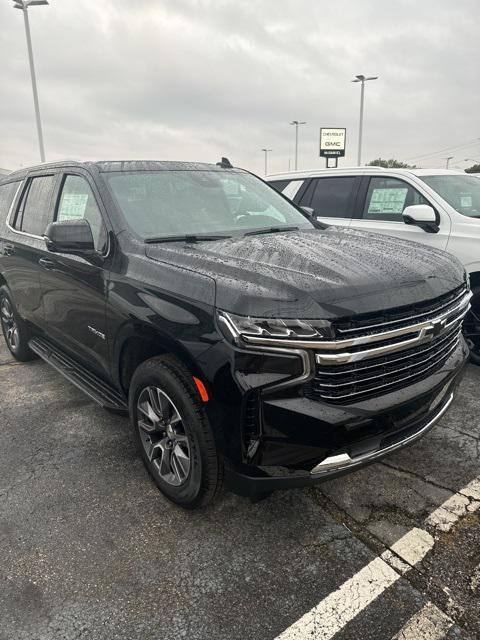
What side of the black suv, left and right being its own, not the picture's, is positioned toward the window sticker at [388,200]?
left

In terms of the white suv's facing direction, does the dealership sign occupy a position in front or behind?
behind

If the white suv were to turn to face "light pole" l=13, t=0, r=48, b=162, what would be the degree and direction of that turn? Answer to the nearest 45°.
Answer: approximately 180°

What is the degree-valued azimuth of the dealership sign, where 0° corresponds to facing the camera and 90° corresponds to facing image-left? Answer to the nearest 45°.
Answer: approximately 0°

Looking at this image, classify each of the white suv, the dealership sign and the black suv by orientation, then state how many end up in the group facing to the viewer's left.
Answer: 0

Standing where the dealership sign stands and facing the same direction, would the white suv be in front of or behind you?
in front

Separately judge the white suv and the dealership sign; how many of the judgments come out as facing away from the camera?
0

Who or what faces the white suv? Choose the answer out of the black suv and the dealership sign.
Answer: the dealership sign

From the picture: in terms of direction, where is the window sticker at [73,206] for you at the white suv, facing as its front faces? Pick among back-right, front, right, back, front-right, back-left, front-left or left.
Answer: right

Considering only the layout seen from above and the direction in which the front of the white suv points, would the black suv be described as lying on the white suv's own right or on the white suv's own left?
on the white suv's own right

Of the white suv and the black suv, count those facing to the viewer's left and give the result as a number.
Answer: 0

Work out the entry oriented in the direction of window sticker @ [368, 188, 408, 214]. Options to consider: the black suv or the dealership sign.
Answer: the dealership sign

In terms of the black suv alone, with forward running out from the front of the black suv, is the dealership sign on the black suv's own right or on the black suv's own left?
on the black suv's own left

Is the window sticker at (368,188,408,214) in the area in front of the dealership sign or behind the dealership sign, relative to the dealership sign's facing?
in front
